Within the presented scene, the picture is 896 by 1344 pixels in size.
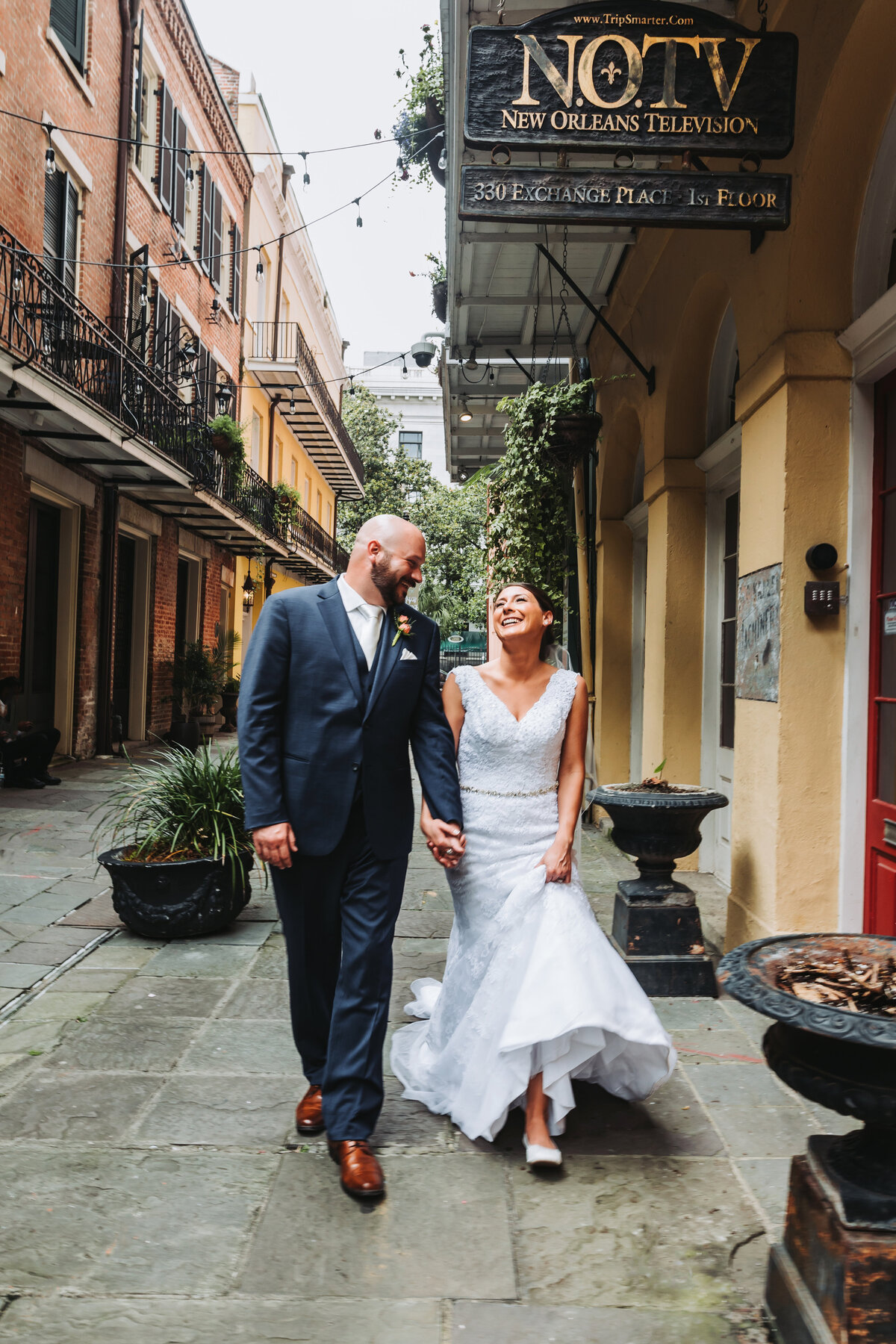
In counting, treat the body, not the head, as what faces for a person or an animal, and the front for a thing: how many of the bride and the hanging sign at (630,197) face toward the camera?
2

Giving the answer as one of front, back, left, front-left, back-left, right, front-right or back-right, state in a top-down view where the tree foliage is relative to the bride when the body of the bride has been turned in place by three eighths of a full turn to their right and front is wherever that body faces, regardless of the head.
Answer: front-right

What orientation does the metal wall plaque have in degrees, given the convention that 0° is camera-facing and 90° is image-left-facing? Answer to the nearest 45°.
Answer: approximately 45°

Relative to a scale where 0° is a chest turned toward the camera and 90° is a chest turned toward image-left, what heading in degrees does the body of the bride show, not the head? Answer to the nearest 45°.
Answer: approximately 0°

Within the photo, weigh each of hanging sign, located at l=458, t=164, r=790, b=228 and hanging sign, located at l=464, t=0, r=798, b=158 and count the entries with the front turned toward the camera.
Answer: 2

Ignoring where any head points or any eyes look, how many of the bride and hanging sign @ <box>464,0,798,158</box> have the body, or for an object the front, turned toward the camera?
2
